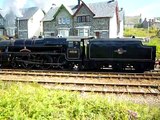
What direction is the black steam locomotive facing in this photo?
to the viewer's left

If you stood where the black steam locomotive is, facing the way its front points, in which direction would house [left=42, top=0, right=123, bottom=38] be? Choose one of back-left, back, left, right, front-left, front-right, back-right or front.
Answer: right
